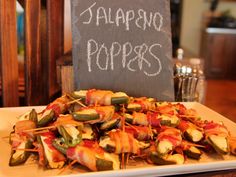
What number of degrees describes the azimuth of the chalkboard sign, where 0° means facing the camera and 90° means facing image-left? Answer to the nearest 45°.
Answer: approximately 0°

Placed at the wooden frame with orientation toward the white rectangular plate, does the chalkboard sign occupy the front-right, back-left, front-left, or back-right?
front-left
